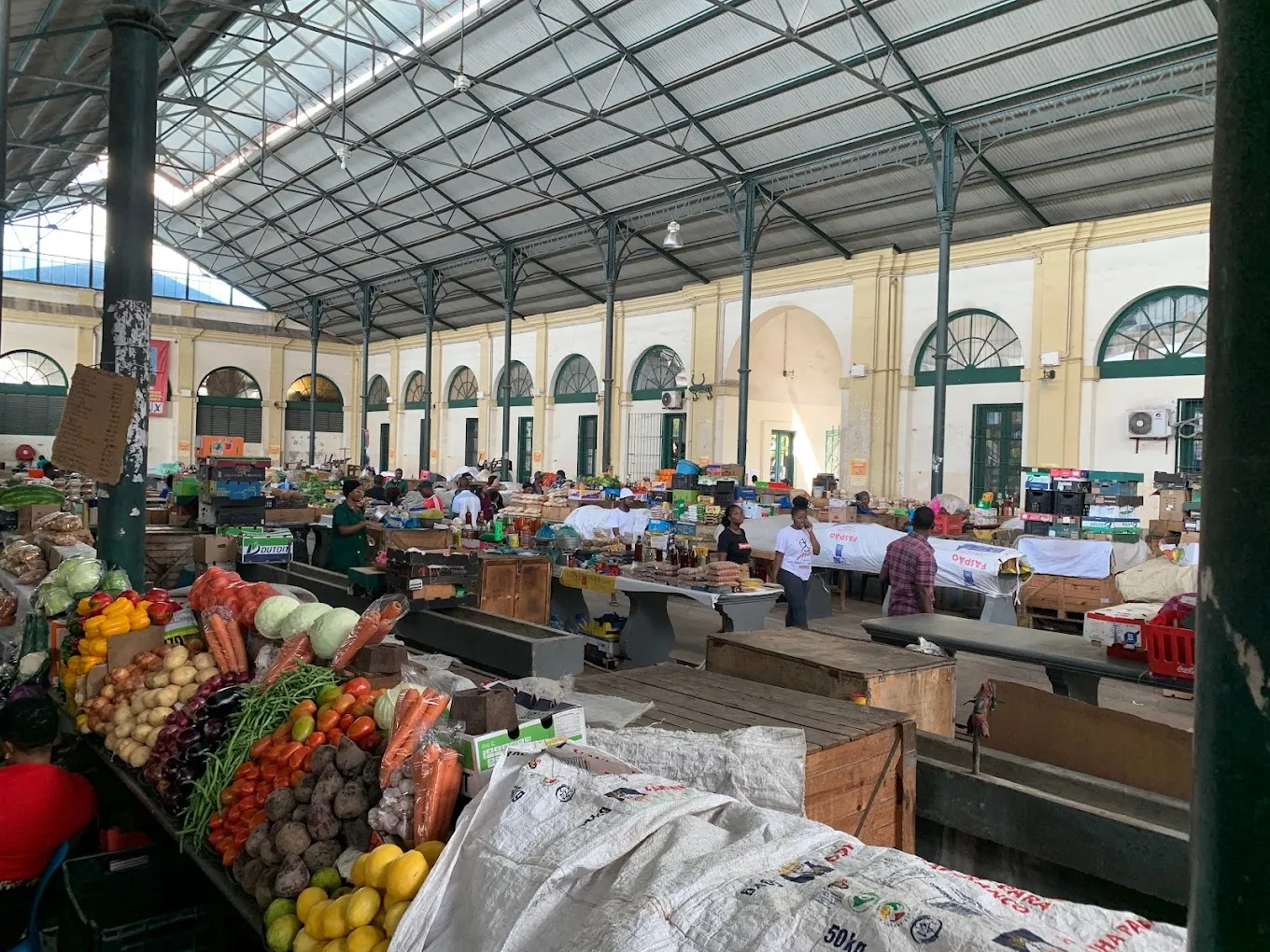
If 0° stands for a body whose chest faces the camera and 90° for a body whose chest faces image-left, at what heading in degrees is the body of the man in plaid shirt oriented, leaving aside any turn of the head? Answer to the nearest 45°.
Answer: approximately 225°

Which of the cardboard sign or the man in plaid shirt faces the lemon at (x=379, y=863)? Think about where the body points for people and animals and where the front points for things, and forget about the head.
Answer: the cardboard sign

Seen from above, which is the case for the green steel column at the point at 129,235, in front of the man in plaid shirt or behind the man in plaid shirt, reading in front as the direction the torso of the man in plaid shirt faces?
behind

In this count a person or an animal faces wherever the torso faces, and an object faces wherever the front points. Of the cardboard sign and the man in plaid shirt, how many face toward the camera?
1

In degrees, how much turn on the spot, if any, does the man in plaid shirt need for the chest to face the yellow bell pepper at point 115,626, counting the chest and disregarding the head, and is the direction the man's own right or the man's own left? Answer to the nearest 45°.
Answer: approximately 180°

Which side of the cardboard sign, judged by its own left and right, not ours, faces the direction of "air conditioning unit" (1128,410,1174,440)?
left

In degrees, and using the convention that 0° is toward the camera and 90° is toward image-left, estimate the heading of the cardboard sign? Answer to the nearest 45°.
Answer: approximately 0°

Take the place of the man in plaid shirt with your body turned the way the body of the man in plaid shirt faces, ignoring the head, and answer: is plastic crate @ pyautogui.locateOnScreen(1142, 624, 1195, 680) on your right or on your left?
on your right

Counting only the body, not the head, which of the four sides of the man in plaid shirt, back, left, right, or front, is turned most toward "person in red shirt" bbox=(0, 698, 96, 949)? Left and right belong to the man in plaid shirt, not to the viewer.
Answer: back

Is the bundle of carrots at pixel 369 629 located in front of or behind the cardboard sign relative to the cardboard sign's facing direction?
in front

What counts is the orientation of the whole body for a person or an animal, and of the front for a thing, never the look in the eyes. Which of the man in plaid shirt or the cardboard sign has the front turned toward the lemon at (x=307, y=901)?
the cardboard sign

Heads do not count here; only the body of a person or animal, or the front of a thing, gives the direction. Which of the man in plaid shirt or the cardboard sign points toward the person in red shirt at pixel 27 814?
the cardboard sign

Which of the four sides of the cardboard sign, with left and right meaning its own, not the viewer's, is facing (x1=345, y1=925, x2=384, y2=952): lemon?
front
